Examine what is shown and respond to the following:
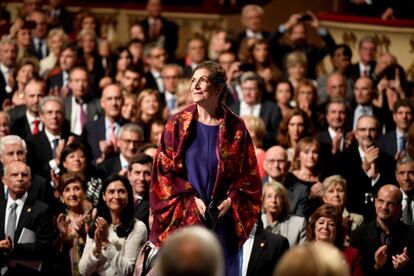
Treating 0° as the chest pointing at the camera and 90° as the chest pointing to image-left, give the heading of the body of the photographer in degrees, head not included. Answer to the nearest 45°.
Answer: approximately 0°

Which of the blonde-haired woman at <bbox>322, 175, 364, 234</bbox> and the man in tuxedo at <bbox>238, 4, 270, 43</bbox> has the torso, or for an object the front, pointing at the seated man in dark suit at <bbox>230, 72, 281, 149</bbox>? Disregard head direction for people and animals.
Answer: the man in tuxedo

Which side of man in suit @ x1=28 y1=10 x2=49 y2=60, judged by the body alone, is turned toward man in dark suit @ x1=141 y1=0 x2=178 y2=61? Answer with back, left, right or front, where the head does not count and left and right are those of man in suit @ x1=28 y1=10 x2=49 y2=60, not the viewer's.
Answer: left

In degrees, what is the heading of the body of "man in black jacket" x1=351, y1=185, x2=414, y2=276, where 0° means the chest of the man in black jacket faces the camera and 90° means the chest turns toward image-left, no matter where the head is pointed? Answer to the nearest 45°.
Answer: approximately 0°

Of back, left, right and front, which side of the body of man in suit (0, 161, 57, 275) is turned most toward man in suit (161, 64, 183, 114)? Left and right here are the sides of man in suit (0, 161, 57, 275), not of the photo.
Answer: back

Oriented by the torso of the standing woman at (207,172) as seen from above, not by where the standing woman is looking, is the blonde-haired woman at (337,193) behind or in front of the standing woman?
behind

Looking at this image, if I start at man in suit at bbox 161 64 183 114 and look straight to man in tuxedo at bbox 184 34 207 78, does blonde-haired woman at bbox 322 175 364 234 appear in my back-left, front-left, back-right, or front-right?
back-right
